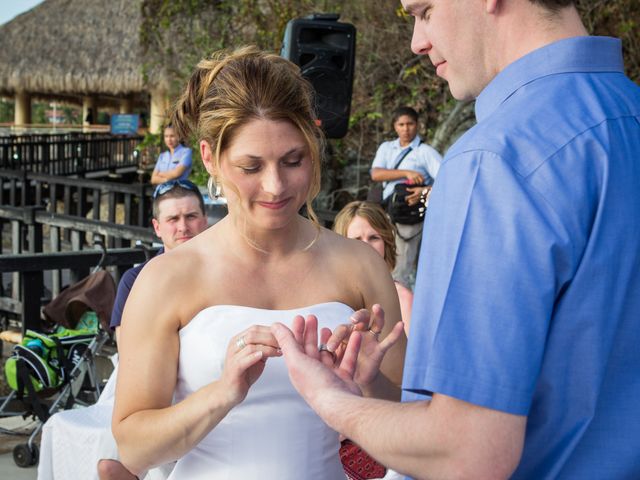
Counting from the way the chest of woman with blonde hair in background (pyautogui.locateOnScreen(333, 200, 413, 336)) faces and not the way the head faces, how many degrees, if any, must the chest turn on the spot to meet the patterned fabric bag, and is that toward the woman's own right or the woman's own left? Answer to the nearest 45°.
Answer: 0° — they already face it

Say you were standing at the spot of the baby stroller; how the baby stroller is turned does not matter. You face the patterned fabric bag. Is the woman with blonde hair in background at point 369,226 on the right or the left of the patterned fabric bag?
left

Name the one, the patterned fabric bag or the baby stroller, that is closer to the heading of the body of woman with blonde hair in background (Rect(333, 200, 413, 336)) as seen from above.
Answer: the patterned fabric bag

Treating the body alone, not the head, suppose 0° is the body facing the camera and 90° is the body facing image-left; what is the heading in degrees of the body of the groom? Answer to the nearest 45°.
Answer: approximately 135°

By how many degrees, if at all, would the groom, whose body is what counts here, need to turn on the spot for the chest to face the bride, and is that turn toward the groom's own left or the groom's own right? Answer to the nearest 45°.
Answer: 0° — they already face them

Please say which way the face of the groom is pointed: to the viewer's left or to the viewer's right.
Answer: to the viewer's left

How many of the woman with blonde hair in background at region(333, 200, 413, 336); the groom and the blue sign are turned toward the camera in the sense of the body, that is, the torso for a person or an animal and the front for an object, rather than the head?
2

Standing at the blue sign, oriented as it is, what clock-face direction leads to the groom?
The groom is roughly at 12 o'clock from the blue sign.
